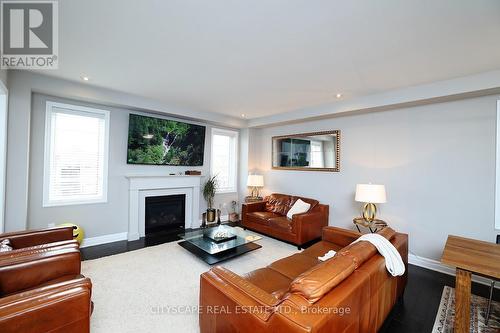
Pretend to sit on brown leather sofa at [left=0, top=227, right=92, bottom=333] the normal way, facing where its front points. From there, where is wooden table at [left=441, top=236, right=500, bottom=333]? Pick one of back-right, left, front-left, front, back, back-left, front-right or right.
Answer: front-right

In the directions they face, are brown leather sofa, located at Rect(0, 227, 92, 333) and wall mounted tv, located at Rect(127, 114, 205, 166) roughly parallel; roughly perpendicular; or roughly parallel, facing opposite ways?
roughly perpendicular

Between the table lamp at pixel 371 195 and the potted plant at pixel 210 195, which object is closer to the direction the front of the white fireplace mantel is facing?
the table lamp

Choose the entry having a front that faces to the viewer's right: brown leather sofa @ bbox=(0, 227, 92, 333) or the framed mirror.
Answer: the brown leather sofa

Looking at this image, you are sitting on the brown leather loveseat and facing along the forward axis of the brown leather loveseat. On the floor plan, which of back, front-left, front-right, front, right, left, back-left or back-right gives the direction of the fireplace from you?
front-right

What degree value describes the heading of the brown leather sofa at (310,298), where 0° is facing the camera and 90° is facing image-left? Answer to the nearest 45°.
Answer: approximately 135°

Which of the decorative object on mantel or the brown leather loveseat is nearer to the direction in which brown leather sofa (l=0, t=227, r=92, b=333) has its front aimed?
the brown leather loveseat

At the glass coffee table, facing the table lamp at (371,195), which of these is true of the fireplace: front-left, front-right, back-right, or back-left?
back-left

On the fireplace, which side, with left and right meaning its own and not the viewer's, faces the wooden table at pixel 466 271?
front

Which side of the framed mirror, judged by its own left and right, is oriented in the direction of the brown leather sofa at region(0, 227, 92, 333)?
front

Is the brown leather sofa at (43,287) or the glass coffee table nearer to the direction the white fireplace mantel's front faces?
the glass coffee table

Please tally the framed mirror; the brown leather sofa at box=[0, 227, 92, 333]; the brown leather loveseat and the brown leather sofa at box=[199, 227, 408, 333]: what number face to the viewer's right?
1

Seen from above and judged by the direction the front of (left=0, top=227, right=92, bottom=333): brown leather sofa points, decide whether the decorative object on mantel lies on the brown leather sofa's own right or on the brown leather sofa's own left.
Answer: on the brown leather sofa's own left

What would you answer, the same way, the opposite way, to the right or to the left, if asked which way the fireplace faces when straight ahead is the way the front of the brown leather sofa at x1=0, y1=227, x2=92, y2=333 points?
to the right

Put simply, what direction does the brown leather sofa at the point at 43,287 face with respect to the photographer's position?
facing to the right of the viewer

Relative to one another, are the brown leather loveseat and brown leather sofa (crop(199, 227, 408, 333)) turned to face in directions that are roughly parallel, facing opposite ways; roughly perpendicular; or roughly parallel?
roughly perpendicular

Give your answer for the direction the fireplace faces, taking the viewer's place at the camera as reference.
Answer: facing the viewer and to the right of the viewer

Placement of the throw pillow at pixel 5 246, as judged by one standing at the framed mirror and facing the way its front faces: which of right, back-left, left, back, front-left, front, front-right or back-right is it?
front
